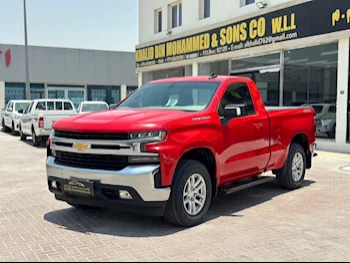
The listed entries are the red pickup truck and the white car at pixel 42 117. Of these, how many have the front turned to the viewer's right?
0

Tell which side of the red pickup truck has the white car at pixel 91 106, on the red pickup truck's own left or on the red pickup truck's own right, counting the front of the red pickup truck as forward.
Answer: on the red pickup truck's own right

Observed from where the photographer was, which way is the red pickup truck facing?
facing the viewer and to the left of the viewer

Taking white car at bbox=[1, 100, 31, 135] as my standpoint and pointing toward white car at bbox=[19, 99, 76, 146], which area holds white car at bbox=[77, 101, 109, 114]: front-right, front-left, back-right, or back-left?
front-left

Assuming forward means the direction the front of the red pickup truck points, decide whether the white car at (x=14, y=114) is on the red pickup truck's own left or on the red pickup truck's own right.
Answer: on the red pickup truck's own right

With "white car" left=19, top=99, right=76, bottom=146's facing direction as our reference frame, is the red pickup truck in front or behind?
behind

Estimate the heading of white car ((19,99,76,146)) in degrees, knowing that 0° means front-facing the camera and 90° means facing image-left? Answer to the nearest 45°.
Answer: approximately 135°

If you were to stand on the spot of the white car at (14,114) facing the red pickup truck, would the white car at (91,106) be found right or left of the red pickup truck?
left

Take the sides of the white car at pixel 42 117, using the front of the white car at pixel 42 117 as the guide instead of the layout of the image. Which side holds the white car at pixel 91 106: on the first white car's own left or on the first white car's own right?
on the first white car's own right

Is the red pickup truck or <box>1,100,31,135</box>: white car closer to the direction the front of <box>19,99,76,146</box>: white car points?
the white car
